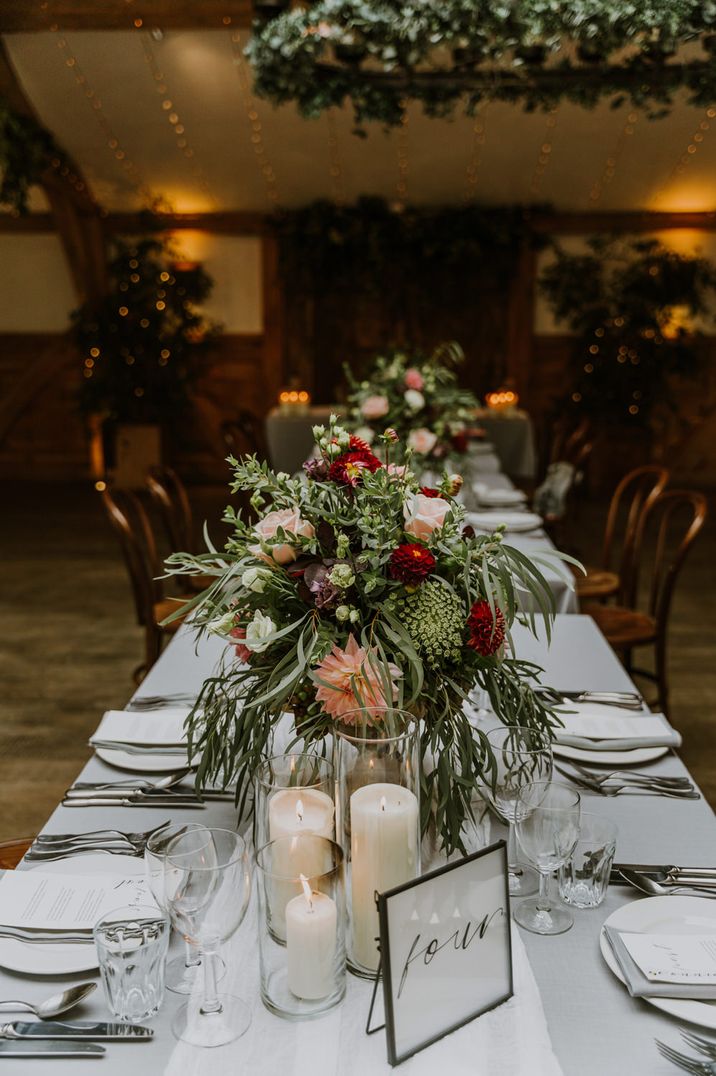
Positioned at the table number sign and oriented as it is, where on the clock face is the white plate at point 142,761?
The white plate is roughly at 6 o'clock from the table number sign.

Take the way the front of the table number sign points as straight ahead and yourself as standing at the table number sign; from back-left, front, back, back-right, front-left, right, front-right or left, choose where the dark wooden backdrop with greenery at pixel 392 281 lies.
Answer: back-left

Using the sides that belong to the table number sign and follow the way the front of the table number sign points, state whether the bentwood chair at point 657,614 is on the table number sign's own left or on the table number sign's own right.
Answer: on the table number sign's own left

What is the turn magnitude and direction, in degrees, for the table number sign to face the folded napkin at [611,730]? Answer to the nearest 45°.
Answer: approximately 135° to its left

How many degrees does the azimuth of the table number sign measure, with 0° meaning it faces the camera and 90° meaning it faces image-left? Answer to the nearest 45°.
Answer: approximately 315°

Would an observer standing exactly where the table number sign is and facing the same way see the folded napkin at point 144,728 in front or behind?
behind
